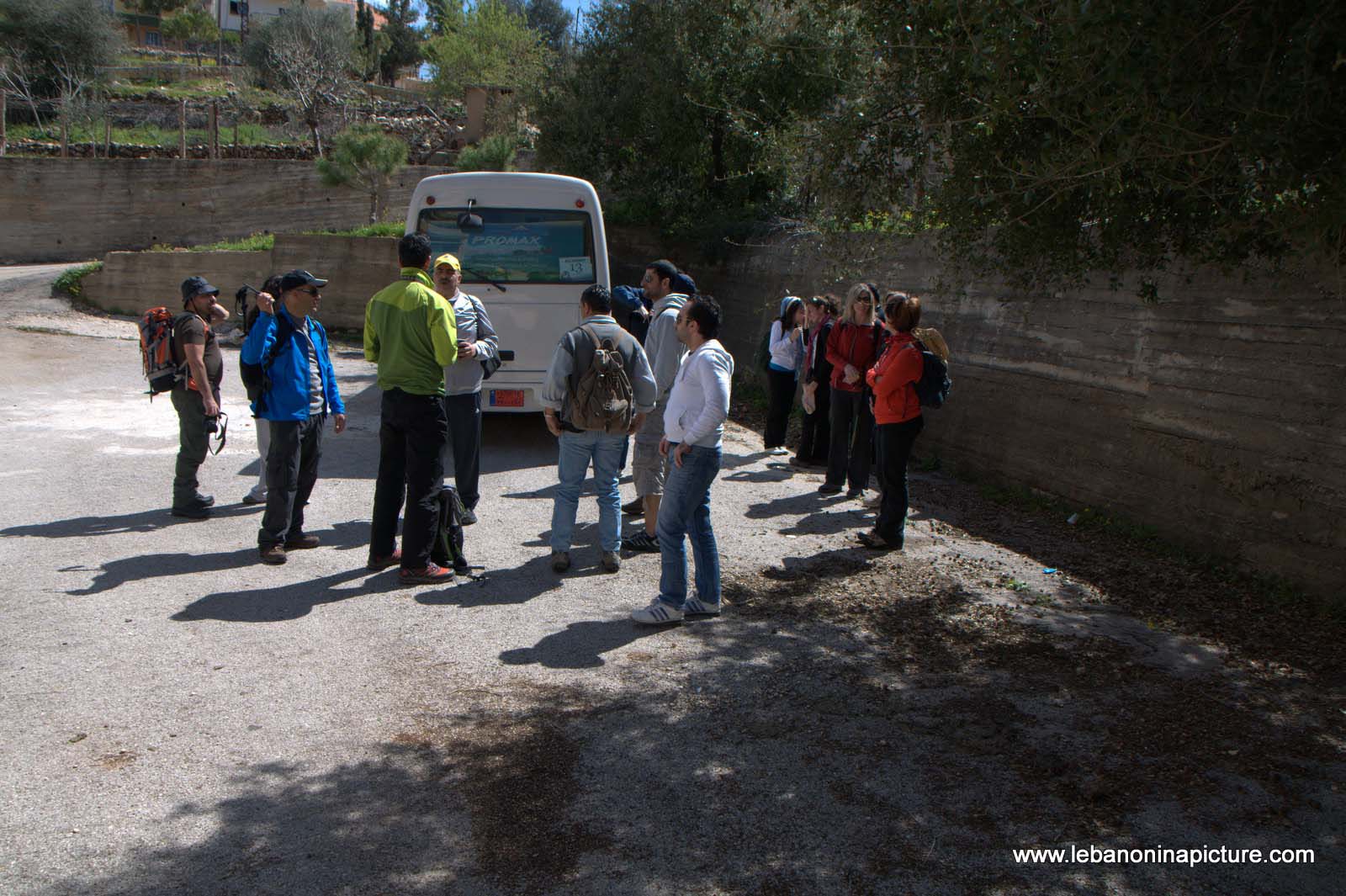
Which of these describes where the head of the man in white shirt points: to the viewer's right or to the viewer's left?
to the viewer's left

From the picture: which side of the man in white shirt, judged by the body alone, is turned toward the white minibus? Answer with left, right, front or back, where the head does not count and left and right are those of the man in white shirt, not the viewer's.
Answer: right

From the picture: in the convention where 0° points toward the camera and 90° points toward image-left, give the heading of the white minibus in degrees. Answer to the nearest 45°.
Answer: approximately 180°

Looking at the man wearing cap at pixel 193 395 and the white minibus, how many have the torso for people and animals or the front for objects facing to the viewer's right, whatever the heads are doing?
1

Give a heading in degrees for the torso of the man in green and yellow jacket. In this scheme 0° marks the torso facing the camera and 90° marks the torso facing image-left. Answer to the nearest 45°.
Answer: approximately 225°

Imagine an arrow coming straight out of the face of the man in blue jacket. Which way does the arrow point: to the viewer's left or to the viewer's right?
to the viewer's right

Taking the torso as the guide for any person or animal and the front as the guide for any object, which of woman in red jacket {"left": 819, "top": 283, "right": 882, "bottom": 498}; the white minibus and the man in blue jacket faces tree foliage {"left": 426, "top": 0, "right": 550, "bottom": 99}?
the white minibus

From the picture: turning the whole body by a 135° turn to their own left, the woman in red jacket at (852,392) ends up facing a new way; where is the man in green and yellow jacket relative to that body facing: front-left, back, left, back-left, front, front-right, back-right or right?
back

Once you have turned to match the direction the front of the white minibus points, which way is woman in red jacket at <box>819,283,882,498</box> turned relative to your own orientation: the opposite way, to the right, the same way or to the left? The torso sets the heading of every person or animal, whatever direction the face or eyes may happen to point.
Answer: the opposite way

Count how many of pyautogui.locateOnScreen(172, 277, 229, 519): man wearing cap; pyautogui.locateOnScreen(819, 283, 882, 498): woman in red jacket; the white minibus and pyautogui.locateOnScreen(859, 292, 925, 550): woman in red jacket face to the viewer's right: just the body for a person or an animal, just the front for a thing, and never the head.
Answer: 1

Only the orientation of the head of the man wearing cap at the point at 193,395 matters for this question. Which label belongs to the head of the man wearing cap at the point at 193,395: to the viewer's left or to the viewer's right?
to the viewer's right

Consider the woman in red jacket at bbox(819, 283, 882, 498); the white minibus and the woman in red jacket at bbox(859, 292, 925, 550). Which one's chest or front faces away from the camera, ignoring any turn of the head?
the white minibus

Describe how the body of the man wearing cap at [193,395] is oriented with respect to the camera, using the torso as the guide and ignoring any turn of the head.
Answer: to the viewer's right

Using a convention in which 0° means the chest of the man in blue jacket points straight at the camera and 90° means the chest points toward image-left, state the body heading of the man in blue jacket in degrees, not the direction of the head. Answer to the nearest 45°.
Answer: approximately 315°

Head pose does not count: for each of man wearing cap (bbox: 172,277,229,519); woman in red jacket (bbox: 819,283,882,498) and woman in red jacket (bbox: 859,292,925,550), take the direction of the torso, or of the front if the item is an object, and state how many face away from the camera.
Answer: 0

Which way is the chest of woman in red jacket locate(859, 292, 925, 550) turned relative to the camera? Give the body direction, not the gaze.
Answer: to the viewer's left

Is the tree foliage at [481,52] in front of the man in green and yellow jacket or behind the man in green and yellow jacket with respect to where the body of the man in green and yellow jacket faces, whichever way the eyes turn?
in front

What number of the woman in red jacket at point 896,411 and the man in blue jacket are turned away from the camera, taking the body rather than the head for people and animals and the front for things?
0
